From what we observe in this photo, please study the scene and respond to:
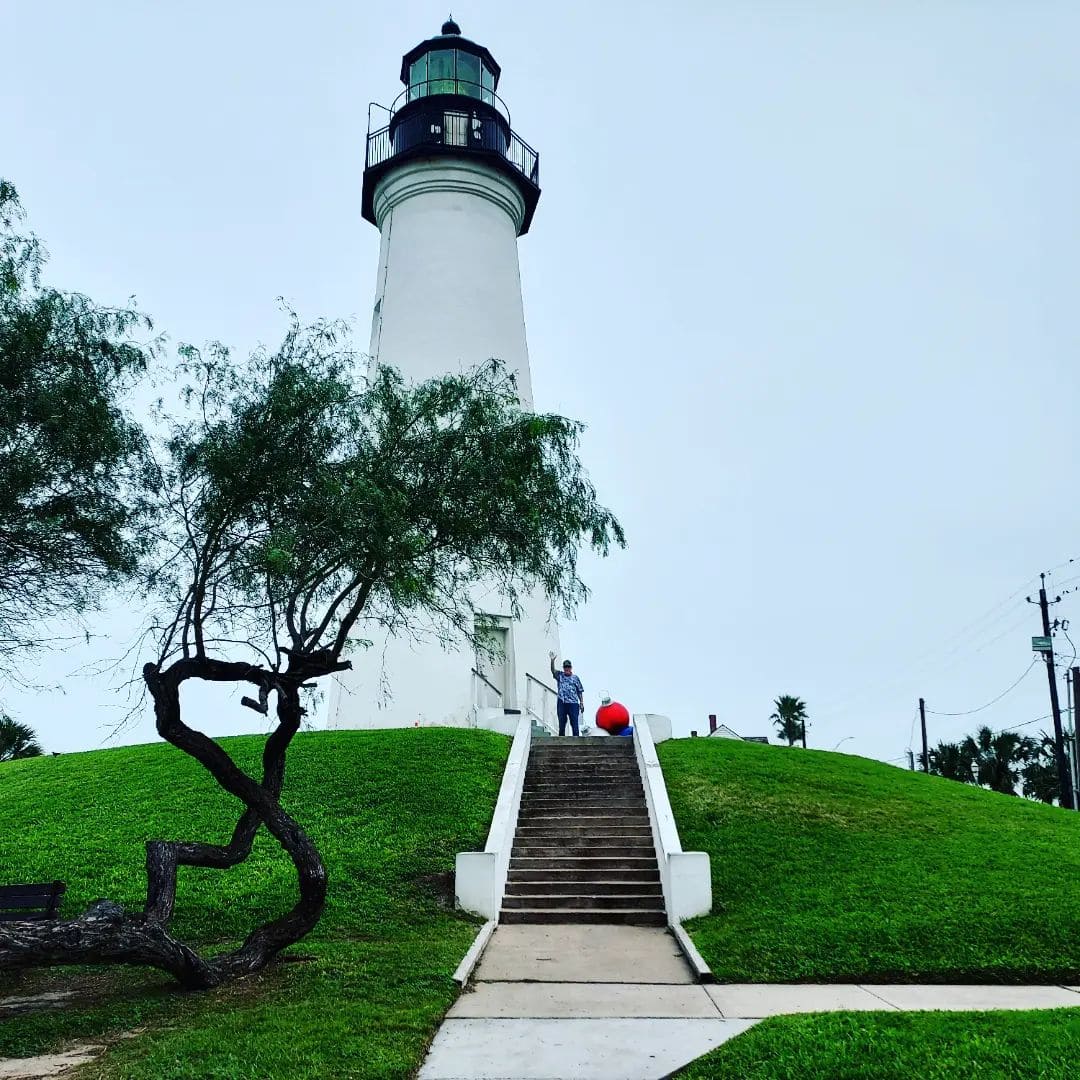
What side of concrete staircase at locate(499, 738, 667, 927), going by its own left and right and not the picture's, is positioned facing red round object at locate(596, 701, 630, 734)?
back

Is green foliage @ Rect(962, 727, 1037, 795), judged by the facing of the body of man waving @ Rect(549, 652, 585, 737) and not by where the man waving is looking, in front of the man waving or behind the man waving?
behind

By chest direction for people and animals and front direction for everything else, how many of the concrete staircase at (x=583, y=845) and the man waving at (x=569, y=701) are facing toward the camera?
2

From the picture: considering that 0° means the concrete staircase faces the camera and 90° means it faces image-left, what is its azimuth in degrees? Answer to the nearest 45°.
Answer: approximately 0°

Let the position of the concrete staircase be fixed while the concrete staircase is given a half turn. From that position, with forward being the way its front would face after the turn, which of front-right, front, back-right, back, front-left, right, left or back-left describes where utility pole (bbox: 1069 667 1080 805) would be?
front-right

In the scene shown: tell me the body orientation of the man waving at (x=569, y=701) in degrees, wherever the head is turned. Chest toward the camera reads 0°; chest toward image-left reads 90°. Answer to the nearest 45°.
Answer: approximately 0°

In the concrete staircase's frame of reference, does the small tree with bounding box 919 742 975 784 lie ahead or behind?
behind
